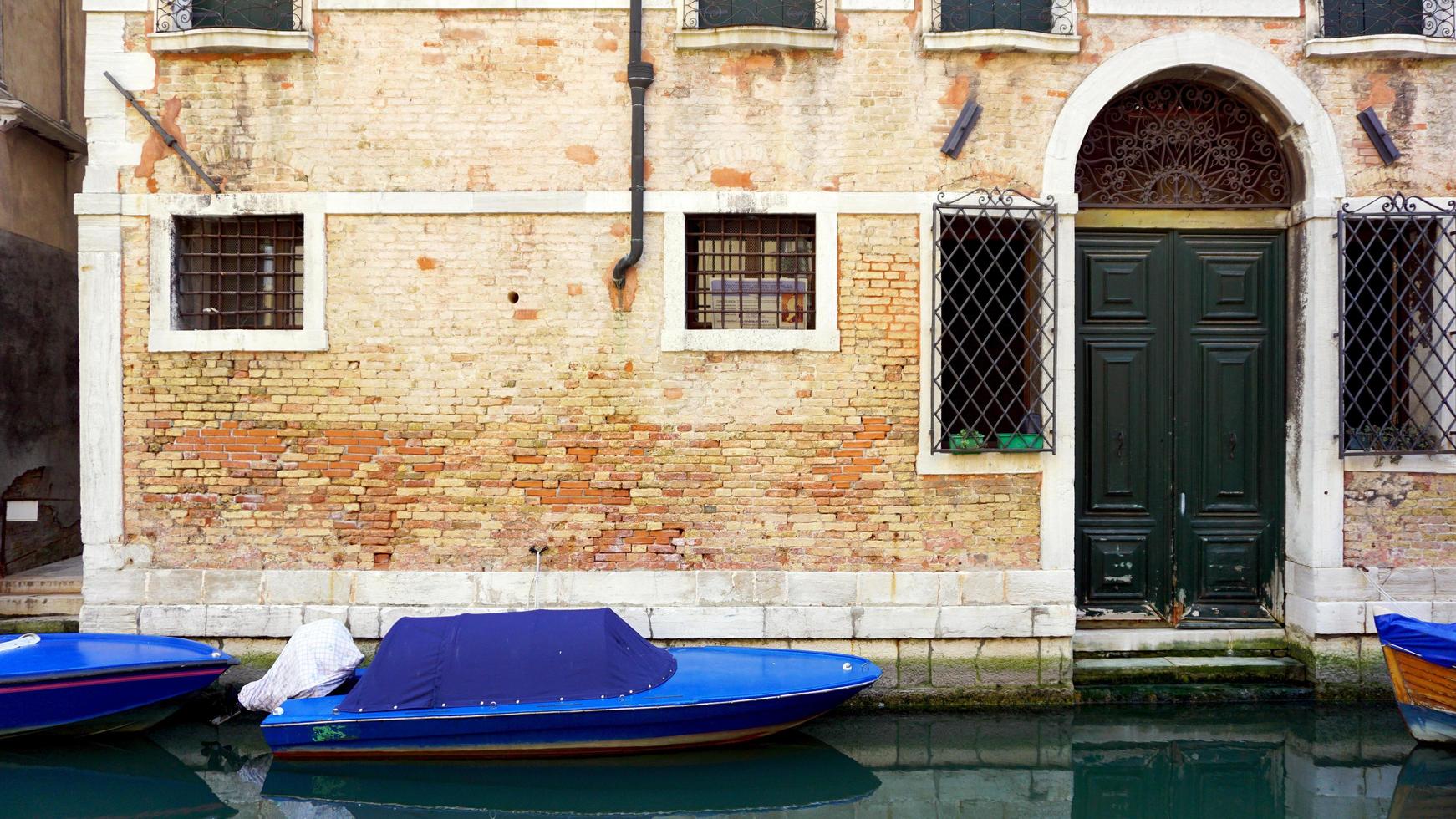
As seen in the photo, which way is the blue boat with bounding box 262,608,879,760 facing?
to the viewer's right

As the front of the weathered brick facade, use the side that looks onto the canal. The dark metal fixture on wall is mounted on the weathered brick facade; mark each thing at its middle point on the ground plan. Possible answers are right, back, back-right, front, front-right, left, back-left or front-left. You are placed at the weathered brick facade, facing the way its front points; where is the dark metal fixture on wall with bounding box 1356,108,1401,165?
left

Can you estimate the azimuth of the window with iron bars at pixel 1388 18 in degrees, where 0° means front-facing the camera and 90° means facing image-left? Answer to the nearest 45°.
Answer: approximately 0°

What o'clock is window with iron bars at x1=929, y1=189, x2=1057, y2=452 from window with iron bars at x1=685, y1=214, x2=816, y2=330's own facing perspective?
window with iron bars at x1=929, y1=189, x2=1057, y2=452 is roughly at 9 o'clock from window with iron bars at x1=685, y1=214, x2=816, y2=330.

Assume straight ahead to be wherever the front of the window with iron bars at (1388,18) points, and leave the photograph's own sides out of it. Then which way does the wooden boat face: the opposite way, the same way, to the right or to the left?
to the right

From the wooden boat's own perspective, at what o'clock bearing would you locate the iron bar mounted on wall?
The iron bar mounted on wall is roughly at 11 o'clock from the wooden boat.

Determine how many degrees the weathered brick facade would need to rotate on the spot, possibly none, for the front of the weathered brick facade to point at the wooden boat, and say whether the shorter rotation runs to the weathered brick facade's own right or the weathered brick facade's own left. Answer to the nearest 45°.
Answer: approximately 90° to the weathered brick facade's own left

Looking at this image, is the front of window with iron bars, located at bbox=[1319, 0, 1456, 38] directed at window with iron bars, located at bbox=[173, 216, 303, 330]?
no

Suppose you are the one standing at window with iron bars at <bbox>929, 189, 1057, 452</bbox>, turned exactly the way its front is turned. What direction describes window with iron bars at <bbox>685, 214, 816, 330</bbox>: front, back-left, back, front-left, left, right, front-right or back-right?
right

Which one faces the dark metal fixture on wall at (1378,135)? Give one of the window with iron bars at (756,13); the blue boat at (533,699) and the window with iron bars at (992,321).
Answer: the blue boat

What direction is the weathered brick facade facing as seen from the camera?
toward the camera

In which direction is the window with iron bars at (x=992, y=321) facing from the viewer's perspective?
toward the camera

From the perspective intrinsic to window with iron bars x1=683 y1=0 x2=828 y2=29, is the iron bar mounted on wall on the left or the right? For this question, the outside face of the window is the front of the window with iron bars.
on its right

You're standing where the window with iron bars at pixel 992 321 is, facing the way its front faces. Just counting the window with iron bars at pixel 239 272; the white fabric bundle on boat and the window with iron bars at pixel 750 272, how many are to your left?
0

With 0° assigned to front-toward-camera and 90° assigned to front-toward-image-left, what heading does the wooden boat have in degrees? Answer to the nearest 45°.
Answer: approximately 90°

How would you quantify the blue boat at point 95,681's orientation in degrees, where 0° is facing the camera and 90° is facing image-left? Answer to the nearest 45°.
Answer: approximately 270°

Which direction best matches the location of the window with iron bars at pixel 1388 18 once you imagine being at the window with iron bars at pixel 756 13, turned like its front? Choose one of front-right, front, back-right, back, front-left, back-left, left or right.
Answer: left

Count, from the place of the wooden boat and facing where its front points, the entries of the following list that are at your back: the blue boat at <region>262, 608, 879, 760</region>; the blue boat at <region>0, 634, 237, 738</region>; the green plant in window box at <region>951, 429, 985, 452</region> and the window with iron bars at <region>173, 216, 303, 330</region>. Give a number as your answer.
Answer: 0
